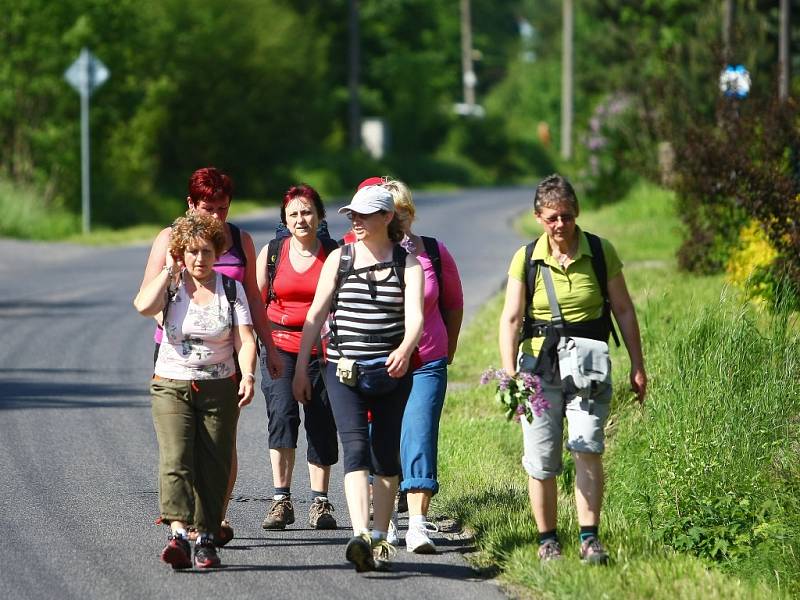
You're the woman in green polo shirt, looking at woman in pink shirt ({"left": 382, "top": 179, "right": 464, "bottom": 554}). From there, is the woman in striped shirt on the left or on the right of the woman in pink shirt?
left

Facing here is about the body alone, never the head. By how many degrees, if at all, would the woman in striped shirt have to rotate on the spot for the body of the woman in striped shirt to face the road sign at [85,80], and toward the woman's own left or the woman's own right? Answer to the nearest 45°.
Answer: approximately 180°

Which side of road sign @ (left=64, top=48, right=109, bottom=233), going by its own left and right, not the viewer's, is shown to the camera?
back

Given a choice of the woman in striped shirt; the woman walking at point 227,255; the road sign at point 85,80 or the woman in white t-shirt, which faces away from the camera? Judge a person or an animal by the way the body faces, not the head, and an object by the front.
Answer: the road sign

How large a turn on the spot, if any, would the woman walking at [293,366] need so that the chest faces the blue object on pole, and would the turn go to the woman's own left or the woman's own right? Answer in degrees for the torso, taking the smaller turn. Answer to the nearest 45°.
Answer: approximately 135° to the woman's own left

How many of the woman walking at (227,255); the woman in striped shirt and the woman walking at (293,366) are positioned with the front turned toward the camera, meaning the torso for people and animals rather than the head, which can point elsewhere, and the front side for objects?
3

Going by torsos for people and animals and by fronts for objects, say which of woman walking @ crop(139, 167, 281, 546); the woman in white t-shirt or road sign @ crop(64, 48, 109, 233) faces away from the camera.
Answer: the road sign

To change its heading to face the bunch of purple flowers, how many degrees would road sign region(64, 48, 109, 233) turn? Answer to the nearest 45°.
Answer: approximately 180°

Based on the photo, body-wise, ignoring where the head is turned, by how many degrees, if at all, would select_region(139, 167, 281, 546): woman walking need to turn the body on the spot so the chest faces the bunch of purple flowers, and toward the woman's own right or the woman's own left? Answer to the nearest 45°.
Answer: approximately 45° to the woman's own left
